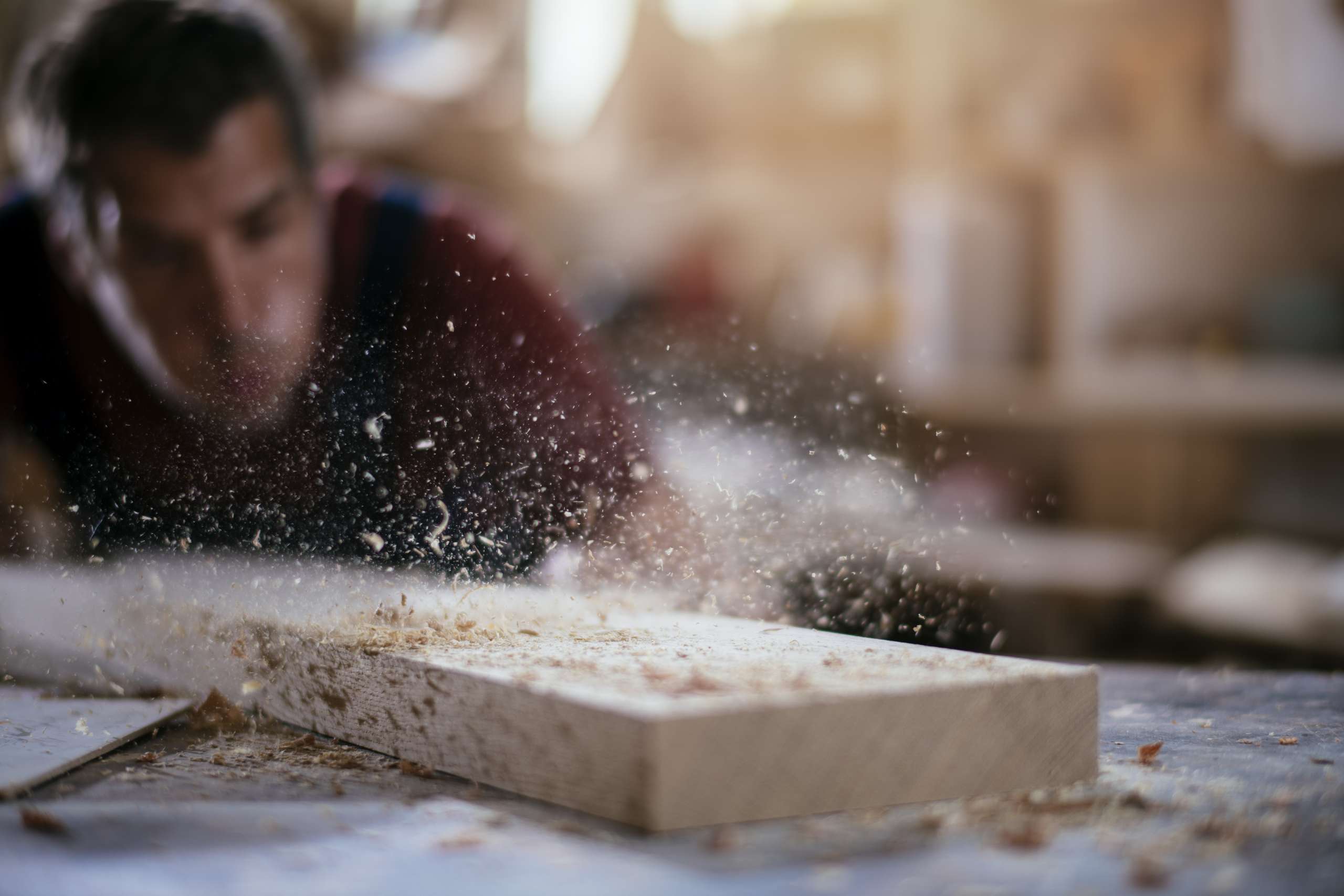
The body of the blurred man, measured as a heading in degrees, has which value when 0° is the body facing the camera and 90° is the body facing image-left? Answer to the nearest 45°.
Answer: approximately 0°

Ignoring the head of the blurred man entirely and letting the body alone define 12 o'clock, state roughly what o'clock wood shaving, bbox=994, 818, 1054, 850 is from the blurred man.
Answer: The wood shaving is roughly at 11 o'clock from the blurred man.

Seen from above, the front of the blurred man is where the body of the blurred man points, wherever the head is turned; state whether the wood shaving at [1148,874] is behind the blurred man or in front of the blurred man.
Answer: in front

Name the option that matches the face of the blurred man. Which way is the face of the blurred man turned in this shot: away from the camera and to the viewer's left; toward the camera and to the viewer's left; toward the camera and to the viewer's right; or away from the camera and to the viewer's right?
toward the camera and to the viewer's right
